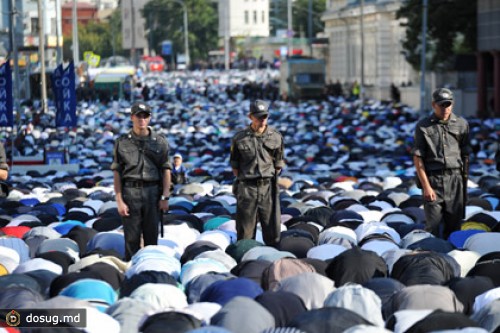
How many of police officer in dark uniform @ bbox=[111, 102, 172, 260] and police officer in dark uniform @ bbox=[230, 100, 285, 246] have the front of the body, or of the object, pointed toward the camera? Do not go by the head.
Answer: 2

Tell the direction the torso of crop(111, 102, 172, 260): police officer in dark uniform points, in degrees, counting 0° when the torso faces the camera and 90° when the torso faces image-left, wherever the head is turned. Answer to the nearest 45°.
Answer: approximately 0°

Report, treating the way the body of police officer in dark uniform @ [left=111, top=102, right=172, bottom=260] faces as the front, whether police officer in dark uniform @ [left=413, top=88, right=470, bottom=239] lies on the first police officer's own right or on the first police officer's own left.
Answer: on the first police officer's own left

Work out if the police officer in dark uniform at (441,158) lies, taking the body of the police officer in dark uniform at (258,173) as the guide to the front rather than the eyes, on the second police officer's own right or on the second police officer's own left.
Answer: on the second police officer's own left

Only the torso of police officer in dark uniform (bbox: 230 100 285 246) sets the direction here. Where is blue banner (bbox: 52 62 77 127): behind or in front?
behind

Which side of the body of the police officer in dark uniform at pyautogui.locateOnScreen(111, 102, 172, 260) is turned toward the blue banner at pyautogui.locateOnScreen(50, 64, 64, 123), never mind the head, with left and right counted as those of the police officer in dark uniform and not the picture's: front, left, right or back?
back

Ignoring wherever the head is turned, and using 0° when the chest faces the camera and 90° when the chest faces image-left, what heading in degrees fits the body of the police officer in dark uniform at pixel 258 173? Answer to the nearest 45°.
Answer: approximately 0°

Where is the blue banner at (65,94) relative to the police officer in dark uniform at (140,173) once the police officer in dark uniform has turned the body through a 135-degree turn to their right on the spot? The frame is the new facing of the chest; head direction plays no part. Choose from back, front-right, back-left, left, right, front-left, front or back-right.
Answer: front-right

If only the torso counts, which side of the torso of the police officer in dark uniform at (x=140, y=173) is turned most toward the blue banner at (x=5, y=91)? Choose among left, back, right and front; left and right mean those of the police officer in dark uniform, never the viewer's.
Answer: back

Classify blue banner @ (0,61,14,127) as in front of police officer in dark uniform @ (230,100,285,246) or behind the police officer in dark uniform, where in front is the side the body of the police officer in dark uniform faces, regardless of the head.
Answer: behind

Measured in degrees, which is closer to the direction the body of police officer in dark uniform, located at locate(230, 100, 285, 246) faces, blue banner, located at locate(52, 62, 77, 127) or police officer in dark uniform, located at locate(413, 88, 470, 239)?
the police officer in dark uniform
